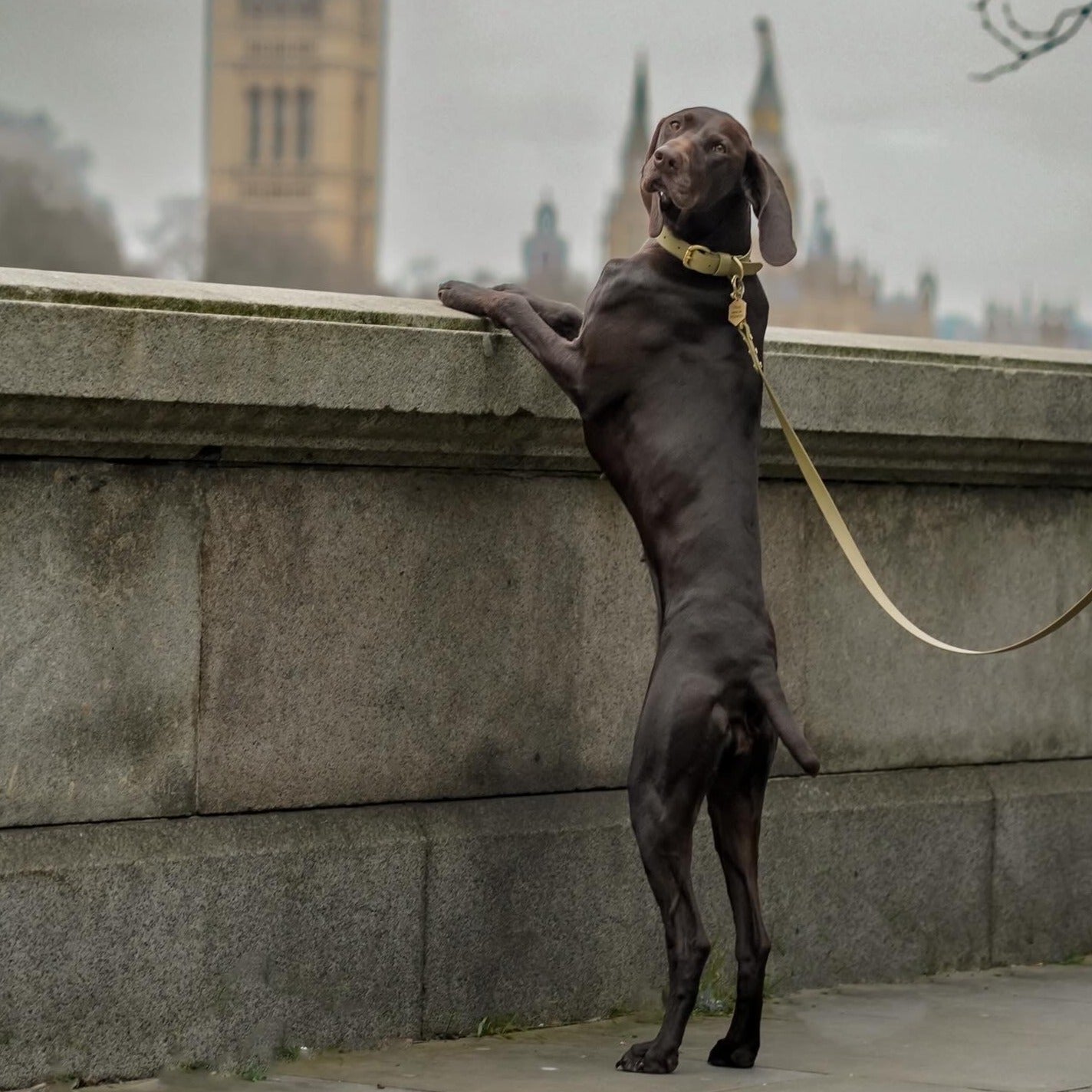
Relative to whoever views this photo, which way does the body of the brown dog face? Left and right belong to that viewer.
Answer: facing away from the viewer and to the left of the viewer
